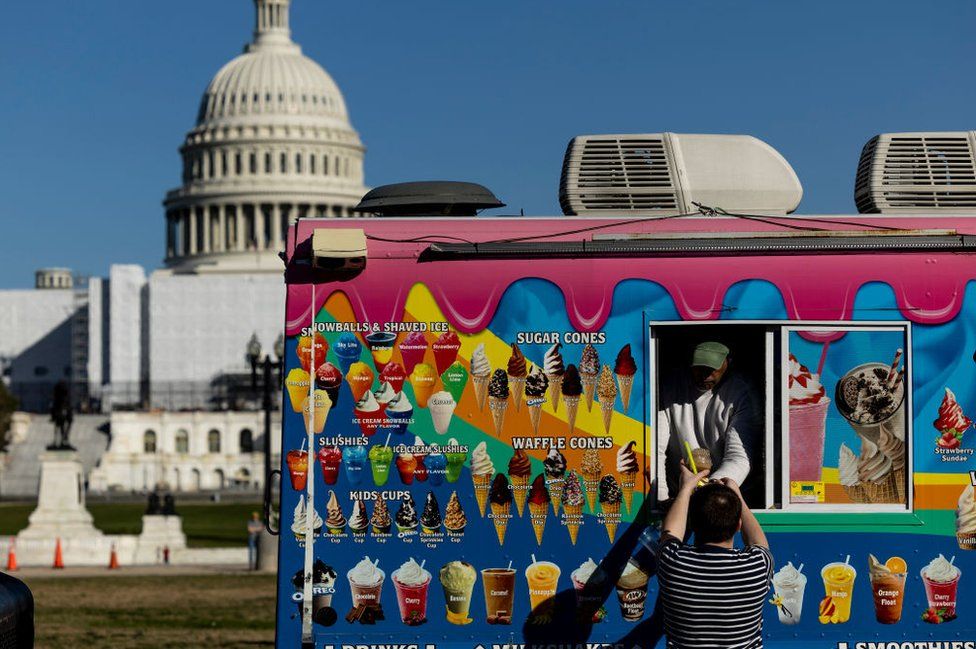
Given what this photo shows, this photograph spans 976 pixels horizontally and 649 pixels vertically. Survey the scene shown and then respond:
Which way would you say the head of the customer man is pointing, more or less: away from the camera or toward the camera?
away from the camera

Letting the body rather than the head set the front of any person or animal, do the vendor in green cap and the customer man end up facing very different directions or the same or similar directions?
very different directions

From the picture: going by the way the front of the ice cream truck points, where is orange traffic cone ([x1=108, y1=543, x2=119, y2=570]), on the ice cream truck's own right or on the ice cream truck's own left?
on the ice cream truck's own left

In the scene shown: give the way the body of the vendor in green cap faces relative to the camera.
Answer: toward the camera

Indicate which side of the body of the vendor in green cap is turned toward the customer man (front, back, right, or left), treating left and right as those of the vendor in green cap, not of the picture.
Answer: front

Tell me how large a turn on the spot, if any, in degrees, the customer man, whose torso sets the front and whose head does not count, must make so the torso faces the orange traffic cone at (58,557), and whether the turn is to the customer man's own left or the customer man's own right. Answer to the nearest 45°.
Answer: approximately 45° to the customer man's own left

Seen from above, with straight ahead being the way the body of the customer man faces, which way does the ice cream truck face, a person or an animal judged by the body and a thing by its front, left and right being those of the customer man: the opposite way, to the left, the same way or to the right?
to the right

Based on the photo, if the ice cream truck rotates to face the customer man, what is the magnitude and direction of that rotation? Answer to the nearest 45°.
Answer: approximately 45° to its right

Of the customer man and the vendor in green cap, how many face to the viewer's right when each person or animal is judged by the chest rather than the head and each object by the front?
0

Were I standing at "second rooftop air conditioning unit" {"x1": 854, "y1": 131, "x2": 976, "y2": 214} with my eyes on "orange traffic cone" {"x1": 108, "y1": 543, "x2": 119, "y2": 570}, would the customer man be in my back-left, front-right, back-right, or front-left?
back-left

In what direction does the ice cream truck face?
to the viewer's right

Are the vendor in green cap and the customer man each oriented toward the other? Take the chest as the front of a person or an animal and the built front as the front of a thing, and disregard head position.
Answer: yes

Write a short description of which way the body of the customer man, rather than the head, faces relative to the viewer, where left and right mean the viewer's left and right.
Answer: facing away from the viewer
